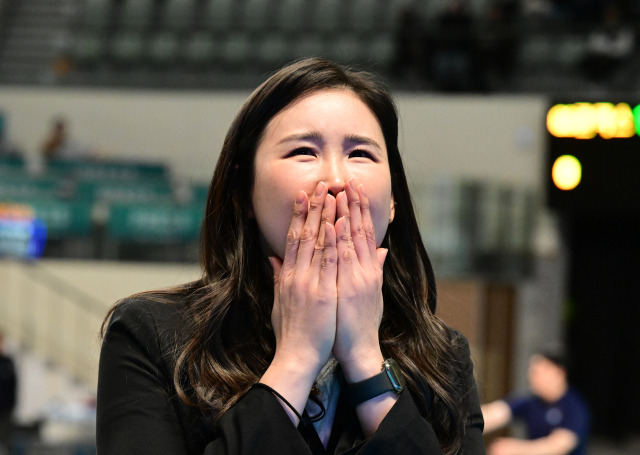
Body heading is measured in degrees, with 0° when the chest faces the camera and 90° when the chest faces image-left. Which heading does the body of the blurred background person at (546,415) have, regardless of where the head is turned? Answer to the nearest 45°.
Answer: approximately 45°

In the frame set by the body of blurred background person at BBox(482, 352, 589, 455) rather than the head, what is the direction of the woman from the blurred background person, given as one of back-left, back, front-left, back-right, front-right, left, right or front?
front-left

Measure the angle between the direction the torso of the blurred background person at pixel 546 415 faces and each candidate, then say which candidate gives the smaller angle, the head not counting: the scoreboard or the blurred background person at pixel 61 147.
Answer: the blurred background person

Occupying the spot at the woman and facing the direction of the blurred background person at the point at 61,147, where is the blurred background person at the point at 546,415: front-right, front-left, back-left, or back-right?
front-right

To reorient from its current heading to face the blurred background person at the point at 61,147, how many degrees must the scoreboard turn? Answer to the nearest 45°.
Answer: approximately 135° to its right

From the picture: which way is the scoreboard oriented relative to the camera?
toward the camera

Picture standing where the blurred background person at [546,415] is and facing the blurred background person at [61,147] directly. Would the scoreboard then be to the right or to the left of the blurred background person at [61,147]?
right

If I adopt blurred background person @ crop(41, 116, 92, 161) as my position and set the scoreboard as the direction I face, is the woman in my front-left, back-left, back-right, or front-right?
front-right

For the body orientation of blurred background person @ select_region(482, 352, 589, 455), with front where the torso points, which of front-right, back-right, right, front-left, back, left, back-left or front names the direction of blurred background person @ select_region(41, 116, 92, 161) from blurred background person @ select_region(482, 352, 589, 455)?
right

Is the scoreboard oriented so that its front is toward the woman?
yes

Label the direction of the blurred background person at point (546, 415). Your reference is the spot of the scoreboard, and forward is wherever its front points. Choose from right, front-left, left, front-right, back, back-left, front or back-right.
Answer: front

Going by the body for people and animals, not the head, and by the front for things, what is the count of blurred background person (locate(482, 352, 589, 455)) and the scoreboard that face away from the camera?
0

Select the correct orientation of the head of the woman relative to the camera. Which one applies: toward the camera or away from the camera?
toward the camera
